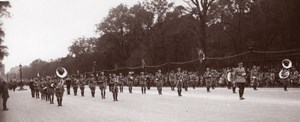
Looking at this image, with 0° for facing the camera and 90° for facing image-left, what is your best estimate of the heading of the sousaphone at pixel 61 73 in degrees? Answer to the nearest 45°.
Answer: approximately 0°
